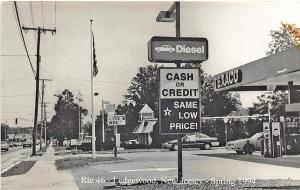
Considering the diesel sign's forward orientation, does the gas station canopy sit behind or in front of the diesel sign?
behind

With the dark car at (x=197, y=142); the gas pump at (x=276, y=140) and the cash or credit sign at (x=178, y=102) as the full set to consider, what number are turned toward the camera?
2

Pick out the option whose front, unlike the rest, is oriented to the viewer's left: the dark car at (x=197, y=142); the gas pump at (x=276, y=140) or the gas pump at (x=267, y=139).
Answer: the dark car

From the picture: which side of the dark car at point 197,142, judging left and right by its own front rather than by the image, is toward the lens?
left

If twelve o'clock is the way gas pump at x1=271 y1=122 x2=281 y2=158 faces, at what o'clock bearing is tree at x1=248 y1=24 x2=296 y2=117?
The tree is roughly at 6 o'clock from the gas pump.

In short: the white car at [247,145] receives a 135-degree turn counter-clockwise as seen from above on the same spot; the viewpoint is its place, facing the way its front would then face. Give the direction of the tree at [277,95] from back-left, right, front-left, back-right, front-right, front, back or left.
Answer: left

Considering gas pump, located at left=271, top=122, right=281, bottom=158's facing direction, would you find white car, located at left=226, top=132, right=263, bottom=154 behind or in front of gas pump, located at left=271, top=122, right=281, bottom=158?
behind

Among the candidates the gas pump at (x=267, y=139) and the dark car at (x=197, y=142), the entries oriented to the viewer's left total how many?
1

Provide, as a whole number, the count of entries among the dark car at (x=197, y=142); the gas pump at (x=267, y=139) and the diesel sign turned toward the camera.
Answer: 2

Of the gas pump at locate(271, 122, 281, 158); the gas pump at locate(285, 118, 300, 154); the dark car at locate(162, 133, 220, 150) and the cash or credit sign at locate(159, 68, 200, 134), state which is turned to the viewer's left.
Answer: the dark car

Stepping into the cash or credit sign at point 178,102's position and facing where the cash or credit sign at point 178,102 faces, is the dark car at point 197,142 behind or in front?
behind

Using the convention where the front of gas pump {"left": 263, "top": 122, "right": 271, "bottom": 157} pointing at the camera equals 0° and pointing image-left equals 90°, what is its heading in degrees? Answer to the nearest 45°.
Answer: approximately 0°
